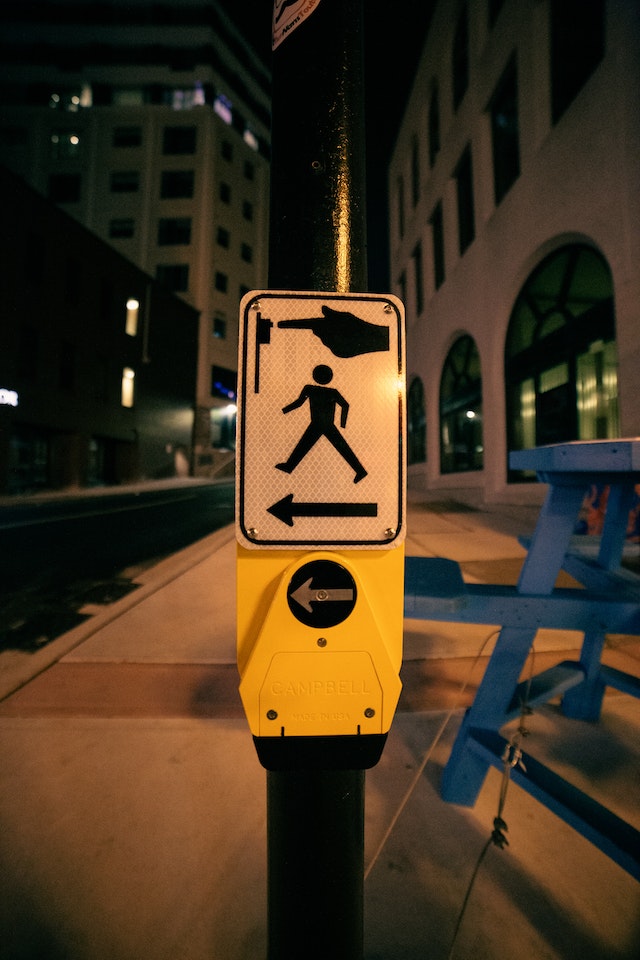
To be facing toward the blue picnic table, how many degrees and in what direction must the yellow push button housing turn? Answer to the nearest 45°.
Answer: approximately 135° to its left

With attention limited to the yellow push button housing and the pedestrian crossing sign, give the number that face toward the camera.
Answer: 2

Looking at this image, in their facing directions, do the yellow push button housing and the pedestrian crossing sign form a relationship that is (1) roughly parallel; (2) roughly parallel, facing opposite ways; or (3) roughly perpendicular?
roughly parallel

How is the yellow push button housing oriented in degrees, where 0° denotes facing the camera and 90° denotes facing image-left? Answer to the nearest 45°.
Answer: approximately 0°

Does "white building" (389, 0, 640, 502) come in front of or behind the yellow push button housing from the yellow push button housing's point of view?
behind

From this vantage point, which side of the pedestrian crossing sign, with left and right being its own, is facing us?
front

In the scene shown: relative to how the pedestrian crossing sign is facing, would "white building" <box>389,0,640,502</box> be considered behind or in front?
behind

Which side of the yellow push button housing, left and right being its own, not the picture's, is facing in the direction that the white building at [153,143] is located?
back

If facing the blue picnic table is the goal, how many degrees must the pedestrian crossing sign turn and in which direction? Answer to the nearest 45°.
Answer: approximately 135° to its left
